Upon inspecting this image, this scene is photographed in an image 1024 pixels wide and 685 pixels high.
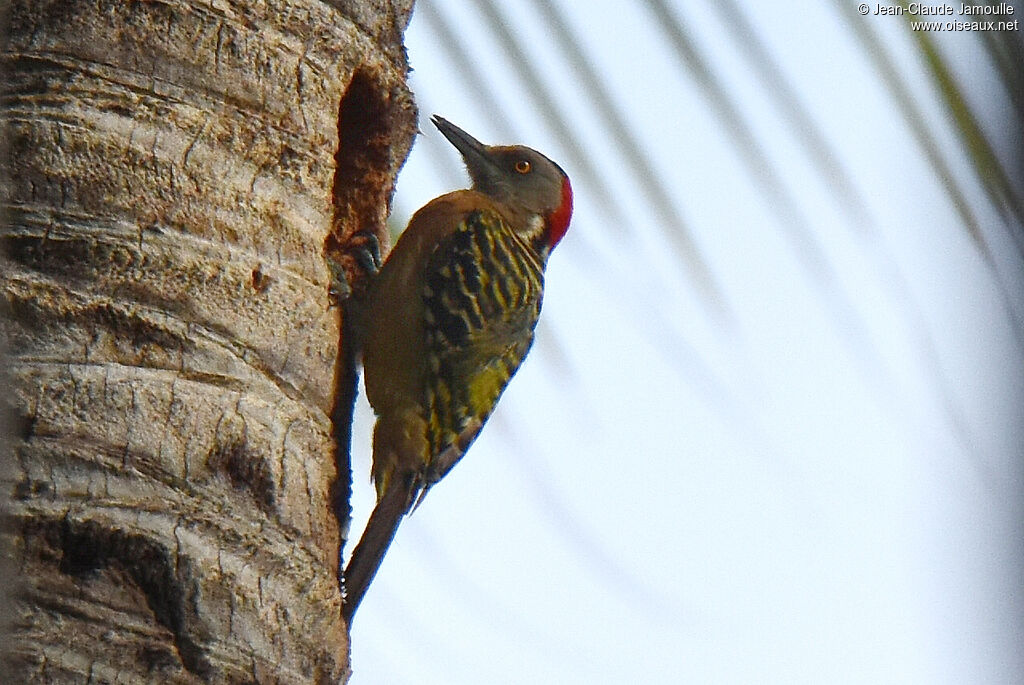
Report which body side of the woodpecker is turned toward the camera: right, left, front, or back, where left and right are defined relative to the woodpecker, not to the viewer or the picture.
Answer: left
